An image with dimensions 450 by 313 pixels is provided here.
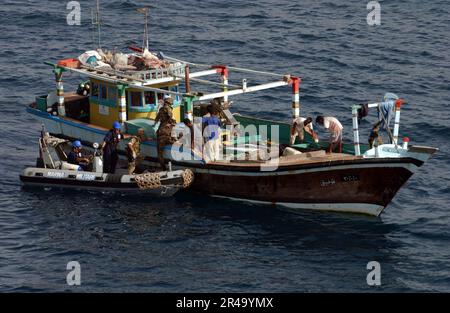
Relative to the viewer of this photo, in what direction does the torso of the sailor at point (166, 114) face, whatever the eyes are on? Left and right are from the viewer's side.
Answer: facing away from the viewer and to the right of the viewer

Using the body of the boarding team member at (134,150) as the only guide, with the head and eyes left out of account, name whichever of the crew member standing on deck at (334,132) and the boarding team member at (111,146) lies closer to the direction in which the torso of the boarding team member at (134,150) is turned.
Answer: the crew member standing on deck

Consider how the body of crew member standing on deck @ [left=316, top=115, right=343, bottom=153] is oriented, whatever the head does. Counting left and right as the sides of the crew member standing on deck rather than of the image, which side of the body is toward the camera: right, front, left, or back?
left

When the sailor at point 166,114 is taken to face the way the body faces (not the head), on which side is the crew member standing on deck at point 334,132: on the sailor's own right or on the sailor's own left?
on the sailor's own right

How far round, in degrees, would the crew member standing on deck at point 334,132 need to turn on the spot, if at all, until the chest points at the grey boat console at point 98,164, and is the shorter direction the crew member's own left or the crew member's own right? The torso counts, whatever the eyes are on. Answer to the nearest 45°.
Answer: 0° — they already face it

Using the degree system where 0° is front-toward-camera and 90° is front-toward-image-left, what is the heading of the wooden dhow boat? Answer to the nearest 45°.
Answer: approximately 315°

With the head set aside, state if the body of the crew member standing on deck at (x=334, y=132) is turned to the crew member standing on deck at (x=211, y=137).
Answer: yes
